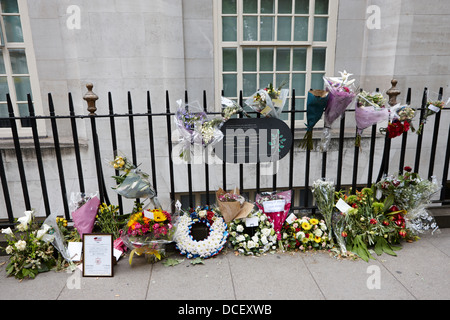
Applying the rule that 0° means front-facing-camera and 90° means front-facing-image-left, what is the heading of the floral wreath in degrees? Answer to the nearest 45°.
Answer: approximately 0°

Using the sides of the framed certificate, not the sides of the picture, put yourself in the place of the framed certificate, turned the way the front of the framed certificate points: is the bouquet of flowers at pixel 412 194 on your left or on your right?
on your left

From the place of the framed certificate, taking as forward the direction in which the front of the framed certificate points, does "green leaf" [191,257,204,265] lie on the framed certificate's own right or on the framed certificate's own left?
on the framed certificate's own left

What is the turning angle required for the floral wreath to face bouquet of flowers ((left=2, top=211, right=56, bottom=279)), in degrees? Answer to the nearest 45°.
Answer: approximately 90° to its right

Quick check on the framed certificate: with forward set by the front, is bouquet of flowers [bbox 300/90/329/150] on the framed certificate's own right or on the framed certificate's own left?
on the framed certificate's own left

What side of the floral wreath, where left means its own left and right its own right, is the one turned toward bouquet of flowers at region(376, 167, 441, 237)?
left

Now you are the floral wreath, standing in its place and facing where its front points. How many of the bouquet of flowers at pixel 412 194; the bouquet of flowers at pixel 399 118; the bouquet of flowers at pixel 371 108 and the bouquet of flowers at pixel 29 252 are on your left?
3

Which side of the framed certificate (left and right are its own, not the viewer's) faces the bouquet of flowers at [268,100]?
left
